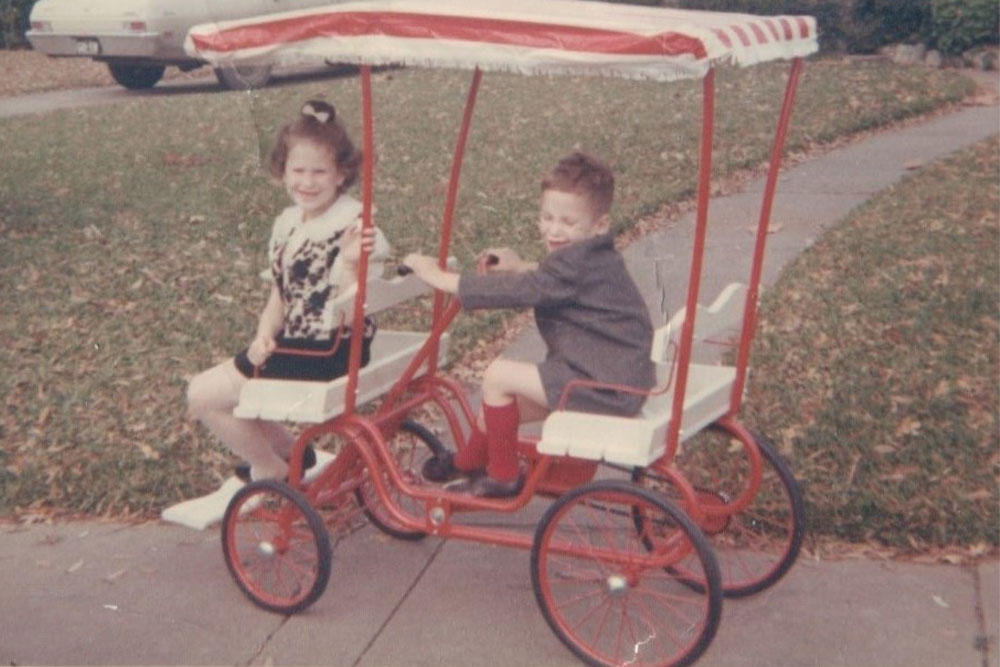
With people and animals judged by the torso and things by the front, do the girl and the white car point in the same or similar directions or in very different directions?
very different directions

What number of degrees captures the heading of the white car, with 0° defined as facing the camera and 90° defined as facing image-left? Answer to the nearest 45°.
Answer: approximately 225°

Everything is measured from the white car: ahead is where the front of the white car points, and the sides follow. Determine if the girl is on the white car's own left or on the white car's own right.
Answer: on the white car's own right

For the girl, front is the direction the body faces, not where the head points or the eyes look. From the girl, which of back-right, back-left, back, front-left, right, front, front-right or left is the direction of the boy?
left

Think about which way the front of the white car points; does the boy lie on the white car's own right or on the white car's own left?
on the white car's own right

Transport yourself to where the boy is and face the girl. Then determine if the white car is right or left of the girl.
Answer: right

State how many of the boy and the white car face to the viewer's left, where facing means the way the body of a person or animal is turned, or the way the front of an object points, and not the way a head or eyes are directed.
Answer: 1

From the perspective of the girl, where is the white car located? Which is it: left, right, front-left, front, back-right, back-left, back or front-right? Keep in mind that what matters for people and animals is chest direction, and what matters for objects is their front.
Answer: back-right

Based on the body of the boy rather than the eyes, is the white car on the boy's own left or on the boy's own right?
on the boy's own right

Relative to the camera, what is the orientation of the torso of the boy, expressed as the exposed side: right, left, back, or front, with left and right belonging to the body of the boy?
left
